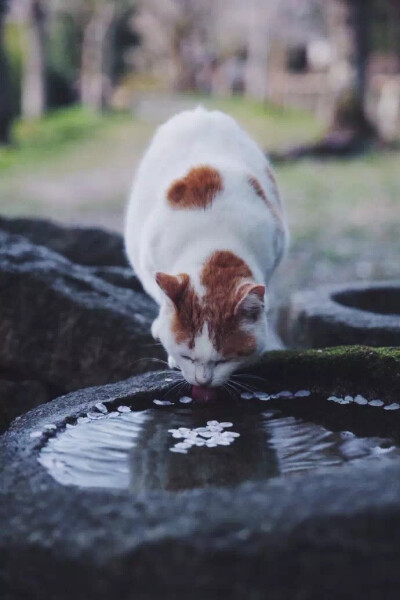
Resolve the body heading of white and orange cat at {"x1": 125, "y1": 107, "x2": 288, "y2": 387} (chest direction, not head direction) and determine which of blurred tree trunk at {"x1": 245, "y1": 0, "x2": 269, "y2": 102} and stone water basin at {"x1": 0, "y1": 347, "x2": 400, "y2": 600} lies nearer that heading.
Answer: the stone water basin

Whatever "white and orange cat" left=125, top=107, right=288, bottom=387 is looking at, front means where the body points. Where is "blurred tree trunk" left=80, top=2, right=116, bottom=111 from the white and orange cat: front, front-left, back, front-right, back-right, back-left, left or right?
back

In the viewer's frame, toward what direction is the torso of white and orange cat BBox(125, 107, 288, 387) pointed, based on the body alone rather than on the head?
toward the camera

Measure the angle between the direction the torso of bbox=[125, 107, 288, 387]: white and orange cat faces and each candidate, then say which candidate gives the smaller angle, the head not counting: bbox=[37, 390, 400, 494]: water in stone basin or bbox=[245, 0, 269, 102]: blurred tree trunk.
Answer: the water in stone basin

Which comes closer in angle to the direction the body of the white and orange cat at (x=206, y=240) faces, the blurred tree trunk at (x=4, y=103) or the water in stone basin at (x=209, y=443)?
the water in stone basin

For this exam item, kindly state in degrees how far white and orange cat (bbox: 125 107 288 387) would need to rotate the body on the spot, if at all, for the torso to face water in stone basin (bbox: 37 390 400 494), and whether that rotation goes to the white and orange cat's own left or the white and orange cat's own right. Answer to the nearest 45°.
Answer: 0° — it already faces it

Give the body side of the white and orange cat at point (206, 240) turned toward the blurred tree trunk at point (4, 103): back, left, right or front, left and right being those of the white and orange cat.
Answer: back

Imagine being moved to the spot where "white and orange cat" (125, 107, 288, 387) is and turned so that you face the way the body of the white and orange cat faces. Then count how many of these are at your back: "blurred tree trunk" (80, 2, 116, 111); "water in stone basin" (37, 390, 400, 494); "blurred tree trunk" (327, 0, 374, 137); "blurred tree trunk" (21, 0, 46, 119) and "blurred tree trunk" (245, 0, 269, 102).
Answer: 4

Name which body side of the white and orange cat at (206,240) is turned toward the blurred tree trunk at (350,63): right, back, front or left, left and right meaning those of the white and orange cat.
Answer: back

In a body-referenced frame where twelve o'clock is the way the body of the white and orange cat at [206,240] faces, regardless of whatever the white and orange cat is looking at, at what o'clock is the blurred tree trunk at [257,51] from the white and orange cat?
The blurred tree trunk is roughly at 6 o'clock from the white and orange cat.

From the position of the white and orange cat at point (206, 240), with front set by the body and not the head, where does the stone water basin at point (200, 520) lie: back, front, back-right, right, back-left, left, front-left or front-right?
front

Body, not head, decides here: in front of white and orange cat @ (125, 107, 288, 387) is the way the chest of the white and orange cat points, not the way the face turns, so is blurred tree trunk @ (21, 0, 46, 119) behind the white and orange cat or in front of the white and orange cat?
behind

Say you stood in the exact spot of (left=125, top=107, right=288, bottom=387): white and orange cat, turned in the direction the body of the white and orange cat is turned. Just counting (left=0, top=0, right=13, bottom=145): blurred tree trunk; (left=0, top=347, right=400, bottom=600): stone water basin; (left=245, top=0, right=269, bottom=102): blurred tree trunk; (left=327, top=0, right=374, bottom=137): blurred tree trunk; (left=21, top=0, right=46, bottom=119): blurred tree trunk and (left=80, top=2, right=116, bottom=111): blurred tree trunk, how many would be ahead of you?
1
